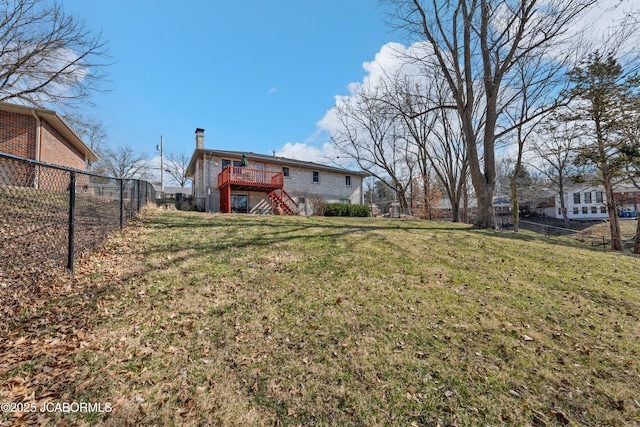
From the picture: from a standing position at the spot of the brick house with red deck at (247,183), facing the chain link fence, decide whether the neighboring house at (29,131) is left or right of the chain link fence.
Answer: right
